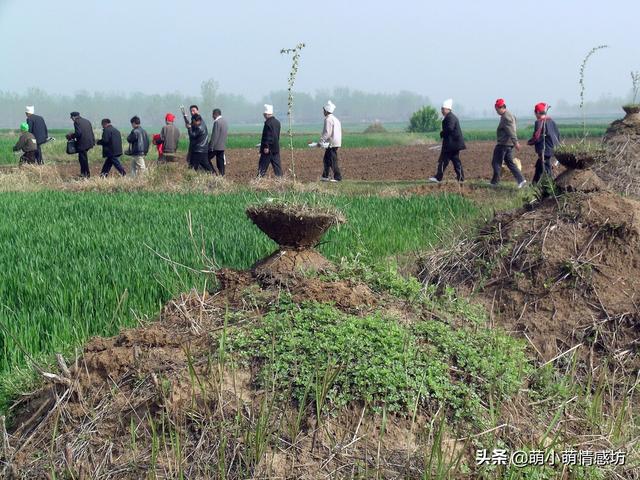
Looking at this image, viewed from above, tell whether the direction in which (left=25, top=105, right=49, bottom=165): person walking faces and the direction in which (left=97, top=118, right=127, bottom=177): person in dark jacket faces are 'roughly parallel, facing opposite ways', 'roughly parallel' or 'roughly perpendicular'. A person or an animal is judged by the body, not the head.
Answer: roughly parallel

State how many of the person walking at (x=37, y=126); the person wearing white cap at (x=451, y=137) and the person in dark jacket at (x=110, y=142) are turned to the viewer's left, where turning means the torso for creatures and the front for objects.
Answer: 3

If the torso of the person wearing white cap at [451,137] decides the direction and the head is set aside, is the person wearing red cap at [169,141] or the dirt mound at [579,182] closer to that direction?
the person wearing red cap

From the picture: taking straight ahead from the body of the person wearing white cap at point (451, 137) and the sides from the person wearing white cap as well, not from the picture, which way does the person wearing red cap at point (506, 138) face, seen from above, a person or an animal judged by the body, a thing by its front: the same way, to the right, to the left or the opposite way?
the same way

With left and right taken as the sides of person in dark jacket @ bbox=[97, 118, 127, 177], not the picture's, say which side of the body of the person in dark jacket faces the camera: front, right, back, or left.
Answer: left

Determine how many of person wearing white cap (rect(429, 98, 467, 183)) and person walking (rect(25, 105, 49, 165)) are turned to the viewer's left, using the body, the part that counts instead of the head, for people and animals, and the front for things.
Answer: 2

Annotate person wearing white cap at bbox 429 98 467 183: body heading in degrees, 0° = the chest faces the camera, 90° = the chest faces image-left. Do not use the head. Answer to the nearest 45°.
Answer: approximately 90°

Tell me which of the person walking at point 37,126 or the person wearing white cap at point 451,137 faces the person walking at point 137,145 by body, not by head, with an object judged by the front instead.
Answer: the person wearing white cap

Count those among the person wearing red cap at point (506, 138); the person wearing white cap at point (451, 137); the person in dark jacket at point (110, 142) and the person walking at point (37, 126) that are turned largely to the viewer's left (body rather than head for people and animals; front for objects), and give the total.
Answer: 4

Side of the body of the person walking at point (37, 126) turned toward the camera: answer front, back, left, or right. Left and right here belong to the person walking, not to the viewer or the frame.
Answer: left

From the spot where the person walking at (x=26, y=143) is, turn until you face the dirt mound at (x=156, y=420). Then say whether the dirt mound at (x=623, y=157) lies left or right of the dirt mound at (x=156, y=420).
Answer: left

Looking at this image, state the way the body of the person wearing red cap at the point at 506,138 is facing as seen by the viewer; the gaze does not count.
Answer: to the viewer's left
